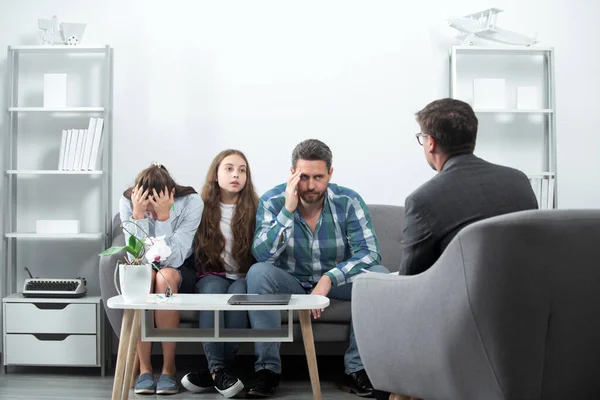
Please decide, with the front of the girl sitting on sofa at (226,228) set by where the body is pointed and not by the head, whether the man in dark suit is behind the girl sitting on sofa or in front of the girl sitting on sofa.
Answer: in front

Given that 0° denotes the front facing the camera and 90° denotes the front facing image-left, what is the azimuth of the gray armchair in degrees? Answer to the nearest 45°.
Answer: approximately 135°

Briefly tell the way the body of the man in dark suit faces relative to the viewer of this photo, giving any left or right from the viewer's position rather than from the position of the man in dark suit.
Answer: facing away from the viewer and to the left of the viewer

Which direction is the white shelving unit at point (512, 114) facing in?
toward the camera

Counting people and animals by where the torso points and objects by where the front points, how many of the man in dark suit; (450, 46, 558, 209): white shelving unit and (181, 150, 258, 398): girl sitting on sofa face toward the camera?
2

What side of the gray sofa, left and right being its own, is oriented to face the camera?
front

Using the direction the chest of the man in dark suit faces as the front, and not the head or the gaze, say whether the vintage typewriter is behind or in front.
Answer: in front

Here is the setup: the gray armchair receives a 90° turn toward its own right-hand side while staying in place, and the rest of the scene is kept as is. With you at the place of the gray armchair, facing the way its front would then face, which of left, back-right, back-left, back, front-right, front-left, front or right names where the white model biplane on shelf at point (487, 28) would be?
front-left

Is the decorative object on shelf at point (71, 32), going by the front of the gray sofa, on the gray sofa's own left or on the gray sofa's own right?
on the gray sofa's own right

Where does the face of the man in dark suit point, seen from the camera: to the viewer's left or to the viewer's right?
to the viewer's left

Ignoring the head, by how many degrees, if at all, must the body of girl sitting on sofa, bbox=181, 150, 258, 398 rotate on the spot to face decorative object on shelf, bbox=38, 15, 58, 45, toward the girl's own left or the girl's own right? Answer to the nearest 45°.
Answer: approximately 135° to the girl's own right

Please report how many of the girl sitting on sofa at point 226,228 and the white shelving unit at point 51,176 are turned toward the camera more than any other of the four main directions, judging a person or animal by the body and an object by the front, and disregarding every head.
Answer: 2

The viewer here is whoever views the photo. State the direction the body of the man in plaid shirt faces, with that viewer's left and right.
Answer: facing the viewer

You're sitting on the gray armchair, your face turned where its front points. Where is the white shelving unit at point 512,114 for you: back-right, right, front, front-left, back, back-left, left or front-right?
front-right
